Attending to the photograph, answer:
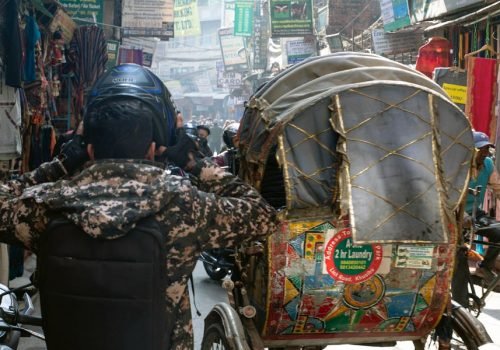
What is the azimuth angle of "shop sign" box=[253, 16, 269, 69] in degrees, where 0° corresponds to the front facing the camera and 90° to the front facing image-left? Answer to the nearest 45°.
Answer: approximately 0°

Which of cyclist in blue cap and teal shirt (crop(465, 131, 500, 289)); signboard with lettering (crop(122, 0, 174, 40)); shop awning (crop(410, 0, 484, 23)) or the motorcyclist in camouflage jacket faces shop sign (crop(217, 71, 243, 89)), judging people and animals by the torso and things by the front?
the motorcyclist in camouflage jacket

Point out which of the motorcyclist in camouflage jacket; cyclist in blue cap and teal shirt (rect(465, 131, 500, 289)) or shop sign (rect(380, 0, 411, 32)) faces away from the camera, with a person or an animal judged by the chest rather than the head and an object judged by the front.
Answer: the motorcyclist in camouflage jacket

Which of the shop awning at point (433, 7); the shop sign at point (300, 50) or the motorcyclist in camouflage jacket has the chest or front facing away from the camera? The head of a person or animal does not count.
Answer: the motorcyclist in camouflage jacket

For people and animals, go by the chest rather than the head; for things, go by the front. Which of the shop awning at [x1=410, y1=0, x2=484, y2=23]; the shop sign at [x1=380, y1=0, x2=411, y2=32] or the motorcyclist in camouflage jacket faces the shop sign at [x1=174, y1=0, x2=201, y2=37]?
the motorcyclist in camouflage jacket

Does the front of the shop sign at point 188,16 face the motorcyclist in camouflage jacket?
yes

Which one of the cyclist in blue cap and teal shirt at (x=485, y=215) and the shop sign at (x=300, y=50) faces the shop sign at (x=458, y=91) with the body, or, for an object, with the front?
the shop sign at (x=300, y=50)

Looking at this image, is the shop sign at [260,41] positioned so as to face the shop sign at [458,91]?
yes
